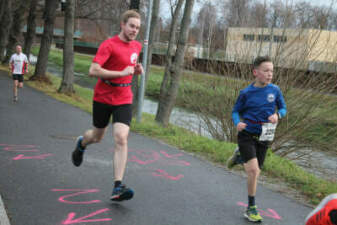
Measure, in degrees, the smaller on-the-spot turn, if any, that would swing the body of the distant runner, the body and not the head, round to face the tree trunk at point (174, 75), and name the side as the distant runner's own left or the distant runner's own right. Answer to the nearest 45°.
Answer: approximately 45° to the distant runner's own left

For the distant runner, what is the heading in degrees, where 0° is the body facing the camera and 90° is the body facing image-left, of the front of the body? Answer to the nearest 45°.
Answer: approximately 0°

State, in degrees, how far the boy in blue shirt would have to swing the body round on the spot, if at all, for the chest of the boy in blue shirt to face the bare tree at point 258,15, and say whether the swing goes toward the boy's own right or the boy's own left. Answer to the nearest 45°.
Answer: approximately 135° to the boy's own left

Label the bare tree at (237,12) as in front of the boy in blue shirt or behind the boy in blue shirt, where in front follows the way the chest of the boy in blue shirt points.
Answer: behind

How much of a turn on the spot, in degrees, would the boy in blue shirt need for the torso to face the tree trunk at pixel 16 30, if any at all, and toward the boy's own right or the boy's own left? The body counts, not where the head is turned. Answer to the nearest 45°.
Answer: approximately 180°

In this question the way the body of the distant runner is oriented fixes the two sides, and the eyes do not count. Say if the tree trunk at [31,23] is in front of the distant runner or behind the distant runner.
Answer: behind

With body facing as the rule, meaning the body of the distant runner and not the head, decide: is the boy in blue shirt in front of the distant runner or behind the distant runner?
in front

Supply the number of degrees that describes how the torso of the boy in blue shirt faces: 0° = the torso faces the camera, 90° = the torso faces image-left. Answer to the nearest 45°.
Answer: approximately 315°

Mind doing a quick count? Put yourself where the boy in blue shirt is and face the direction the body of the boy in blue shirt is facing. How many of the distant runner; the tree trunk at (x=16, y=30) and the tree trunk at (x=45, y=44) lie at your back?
3

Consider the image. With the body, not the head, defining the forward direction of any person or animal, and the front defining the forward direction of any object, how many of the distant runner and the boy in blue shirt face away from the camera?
0
